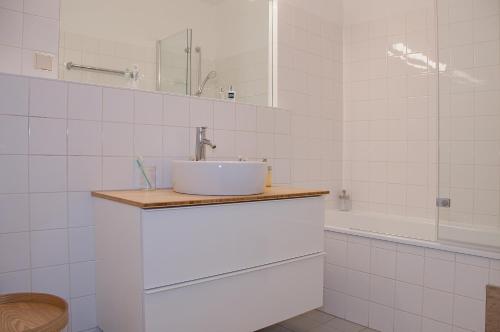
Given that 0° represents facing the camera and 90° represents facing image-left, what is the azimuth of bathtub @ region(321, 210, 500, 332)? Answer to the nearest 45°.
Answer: approximately 45°

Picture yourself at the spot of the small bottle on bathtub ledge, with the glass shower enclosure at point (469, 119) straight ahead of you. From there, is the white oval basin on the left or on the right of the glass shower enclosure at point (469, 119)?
right

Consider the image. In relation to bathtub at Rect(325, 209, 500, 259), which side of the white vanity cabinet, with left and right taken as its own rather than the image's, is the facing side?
left
